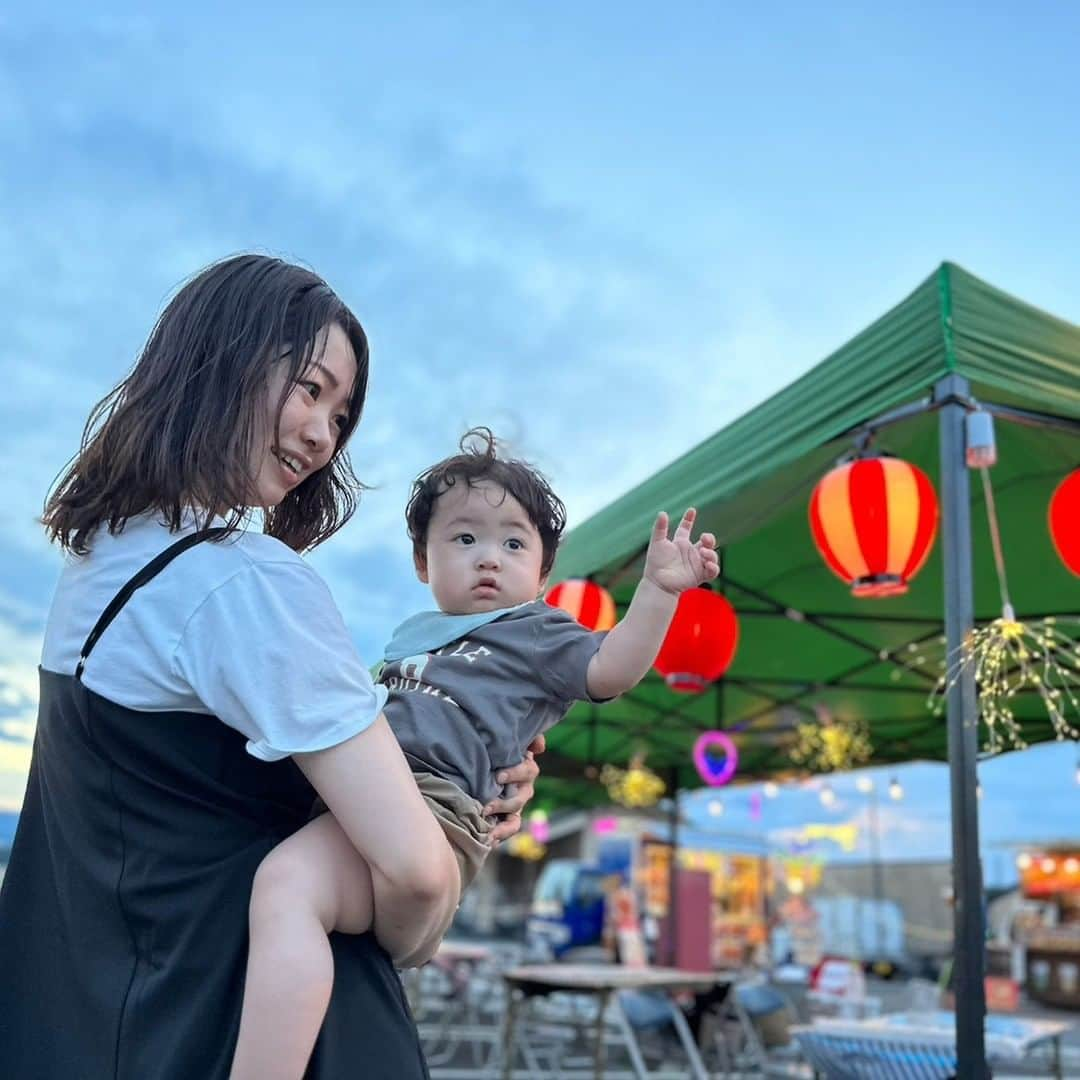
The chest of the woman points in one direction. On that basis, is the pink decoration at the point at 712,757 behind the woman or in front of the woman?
in front

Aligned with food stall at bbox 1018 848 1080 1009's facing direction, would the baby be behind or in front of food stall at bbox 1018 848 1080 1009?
in front

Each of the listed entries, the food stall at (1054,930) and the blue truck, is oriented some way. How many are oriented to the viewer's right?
0

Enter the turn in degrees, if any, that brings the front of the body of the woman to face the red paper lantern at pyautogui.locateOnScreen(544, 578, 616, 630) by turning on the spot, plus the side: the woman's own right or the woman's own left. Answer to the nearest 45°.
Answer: approximately 45° to the woman's own left

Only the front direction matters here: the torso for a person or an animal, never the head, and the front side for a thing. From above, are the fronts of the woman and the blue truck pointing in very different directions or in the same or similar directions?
very different directions

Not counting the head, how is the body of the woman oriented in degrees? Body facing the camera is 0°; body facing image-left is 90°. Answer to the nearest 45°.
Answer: approximately 225°

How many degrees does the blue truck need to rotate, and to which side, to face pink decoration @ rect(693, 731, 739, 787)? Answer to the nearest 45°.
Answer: approximately 45° to its left

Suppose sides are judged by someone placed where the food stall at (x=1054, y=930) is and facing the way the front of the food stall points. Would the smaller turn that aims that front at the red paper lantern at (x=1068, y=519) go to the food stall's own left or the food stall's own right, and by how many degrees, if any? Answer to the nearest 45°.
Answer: approximately 45° to the food stall's own left

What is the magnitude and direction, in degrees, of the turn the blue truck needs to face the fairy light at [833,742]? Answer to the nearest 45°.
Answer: approximately 45° to its left

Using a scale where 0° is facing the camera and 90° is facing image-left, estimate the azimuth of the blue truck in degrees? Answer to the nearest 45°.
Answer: approximately 45°

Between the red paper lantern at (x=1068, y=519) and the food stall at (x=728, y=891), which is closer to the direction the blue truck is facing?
the red paper lantern
